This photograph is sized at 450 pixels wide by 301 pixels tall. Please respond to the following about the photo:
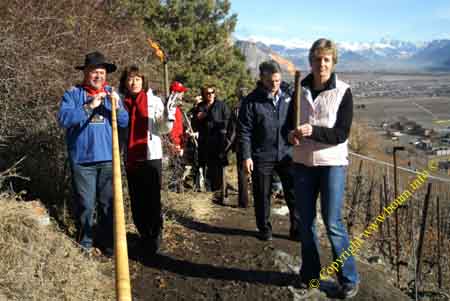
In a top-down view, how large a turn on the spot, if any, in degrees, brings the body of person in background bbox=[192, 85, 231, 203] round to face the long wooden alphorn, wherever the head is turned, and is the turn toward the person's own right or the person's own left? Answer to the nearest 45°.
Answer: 0° — they already face it

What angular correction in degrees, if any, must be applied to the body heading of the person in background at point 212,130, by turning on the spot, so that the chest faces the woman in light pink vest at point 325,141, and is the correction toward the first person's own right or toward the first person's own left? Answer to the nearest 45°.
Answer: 0° — they already face them

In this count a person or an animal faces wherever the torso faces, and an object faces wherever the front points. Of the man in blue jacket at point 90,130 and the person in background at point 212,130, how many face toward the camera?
2

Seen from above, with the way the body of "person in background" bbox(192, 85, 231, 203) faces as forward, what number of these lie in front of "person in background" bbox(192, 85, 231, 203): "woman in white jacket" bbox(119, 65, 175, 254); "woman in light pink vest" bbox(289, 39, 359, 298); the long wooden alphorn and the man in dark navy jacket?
4

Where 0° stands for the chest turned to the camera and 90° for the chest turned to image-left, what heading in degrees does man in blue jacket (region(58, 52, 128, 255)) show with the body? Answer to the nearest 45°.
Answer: approximately 0°

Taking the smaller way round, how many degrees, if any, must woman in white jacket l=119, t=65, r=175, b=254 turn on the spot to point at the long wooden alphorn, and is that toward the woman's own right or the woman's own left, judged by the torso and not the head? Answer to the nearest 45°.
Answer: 0° — they already face it

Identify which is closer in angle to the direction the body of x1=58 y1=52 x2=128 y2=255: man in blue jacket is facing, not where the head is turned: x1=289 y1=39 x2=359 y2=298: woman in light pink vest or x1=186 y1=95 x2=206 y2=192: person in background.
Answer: the woman in light pink vest
